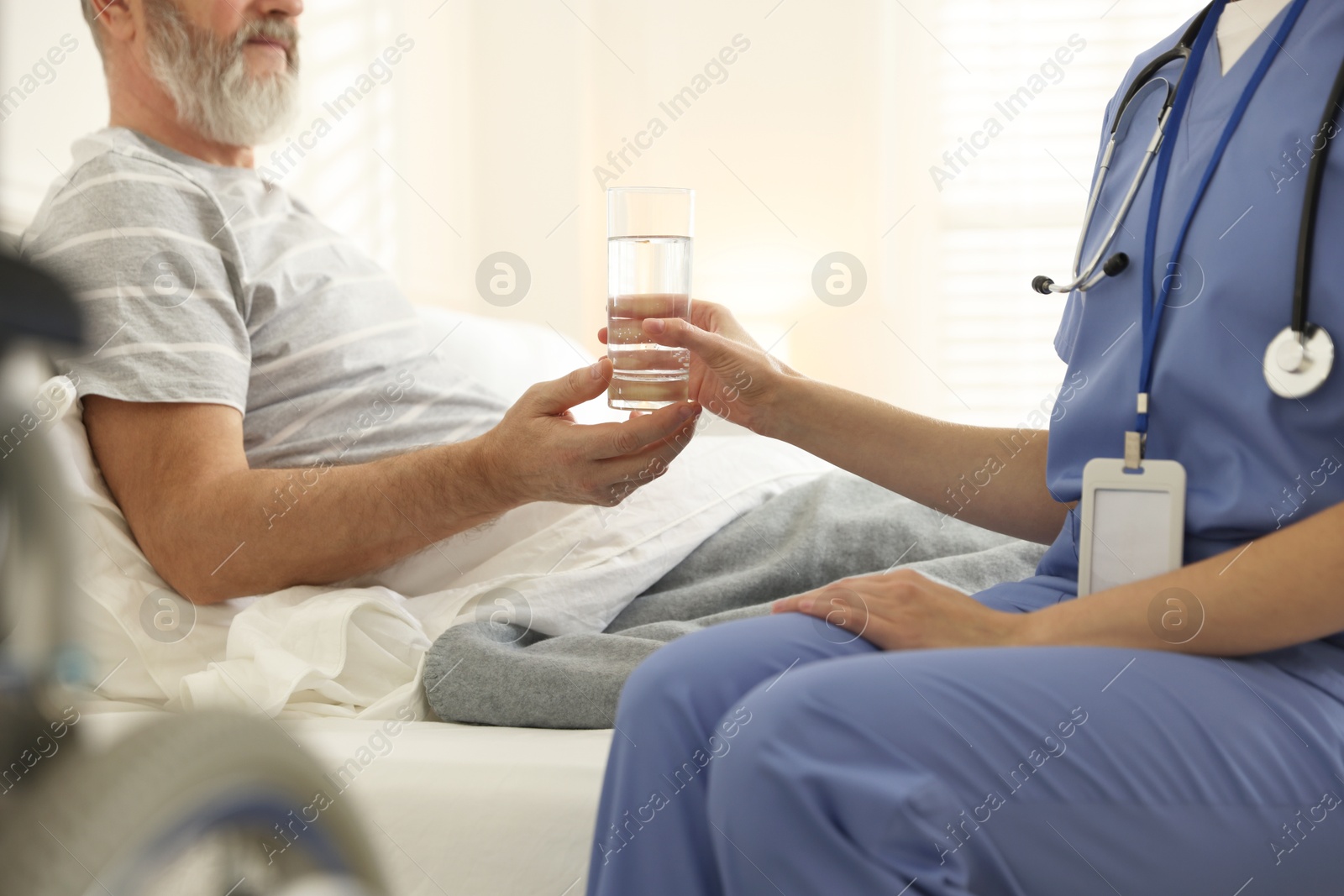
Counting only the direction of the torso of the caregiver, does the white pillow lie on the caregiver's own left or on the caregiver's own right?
on the caregiver's own right

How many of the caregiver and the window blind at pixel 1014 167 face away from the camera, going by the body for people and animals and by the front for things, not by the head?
0

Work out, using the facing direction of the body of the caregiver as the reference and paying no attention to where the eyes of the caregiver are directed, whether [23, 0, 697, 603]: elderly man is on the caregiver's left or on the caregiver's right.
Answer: on the caregiver's right

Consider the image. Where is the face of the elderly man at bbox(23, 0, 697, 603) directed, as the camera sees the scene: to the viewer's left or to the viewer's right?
to the viewer's right

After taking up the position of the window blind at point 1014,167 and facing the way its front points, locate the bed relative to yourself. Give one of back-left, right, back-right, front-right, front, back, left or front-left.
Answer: front

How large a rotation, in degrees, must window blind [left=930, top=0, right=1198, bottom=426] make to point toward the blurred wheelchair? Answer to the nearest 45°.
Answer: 0° — it already faces it

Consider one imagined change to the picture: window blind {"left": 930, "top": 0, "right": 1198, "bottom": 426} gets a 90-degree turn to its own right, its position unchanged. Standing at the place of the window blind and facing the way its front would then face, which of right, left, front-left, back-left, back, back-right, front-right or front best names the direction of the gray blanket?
left

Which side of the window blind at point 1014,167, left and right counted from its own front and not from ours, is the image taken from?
front

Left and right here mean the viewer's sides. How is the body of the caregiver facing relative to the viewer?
facing the viewer and to the left of the viewer

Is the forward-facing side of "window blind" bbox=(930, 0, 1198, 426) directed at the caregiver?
yes
